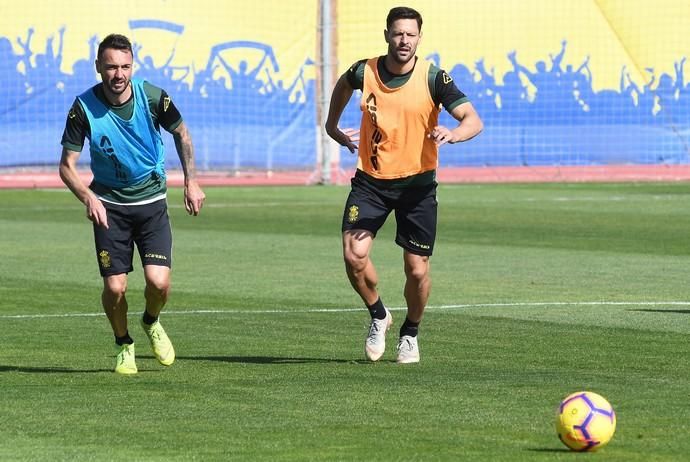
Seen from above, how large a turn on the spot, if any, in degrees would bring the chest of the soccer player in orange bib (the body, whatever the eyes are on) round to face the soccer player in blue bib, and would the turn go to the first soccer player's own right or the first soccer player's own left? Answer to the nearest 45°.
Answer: approximately 90° to the first soccer player's own right

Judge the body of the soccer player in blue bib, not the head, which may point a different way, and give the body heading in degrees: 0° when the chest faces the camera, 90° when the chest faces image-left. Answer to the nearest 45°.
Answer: approximately 0°

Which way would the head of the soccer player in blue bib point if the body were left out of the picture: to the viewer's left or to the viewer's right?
to the viewer's right

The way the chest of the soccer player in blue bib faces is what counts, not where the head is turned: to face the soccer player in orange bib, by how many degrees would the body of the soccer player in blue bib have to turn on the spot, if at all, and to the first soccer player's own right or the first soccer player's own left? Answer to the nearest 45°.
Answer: approximately 90° to the first soccer player's own left

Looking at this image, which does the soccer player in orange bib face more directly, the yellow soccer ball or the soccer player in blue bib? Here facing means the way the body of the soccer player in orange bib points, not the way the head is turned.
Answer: the yellow soccer ball

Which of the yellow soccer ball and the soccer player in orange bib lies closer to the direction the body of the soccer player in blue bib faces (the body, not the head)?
the yellow soccer ball

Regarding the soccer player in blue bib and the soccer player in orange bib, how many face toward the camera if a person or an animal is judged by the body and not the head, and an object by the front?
2
